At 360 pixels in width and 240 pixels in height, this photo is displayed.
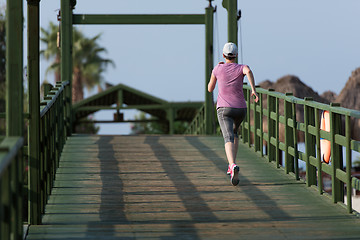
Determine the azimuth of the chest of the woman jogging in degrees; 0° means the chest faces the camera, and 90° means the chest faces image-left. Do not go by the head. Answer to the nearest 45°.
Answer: approximately 180°
